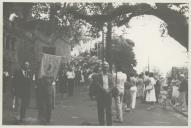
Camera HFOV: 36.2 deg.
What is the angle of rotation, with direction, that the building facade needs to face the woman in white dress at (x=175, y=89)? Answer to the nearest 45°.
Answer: approximately 45° to its left

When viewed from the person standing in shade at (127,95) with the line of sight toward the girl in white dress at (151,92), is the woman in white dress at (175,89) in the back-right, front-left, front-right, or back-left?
front-right

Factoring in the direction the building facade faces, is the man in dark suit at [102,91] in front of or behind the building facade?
in front

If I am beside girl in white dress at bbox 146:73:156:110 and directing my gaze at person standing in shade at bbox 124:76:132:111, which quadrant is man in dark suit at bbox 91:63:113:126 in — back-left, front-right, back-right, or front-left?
front-left
